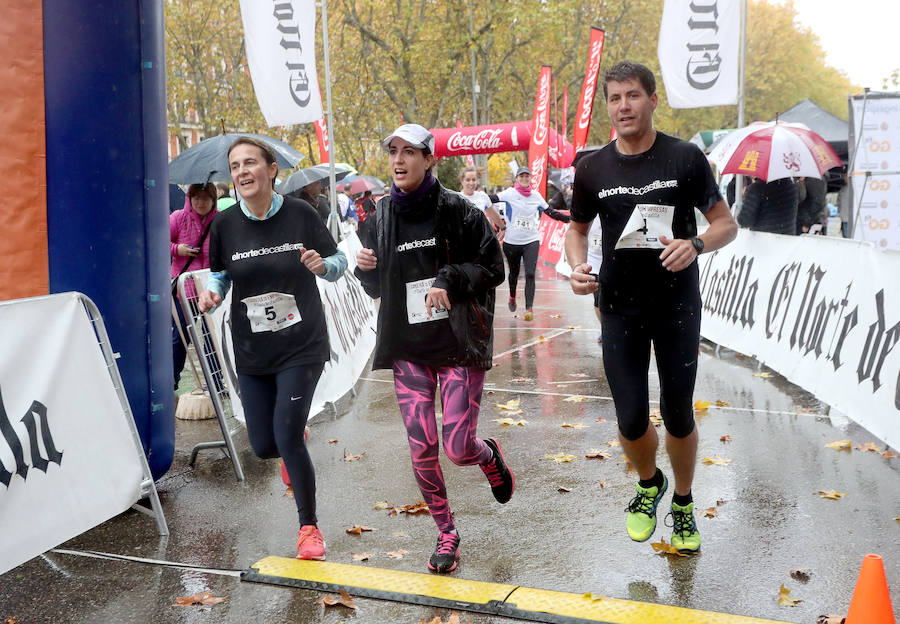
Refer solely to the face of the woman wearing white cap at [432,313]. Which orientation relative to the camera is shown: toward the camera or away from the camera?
toward the camera

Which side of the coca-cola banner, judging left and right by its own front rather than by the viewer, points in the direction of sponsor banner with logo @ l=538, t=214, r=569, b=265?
front

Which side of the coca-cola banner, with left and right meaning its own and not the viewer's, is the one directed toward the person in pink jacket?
front

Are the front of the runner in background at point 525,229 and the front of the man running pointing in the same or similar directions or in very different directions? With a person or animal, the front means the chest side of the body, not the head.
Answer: same or similar directions

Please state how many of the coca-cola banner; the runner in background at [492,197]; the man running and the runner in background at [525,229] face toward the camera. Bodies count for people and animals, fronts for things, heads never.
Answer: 4

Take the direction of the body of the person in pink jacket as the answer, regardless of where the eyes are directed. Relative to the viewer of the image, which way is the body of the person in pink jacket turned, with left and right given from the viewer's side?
facing the viewer and to the right of the viewer

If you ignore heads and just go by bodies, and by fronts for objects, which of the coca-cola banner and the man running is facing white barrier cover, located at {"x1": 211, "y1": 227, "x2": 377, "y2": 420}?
the coca-cola banner

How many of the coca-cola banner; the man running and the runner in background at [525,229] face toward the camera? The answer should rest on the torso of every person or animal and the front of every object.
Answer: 3

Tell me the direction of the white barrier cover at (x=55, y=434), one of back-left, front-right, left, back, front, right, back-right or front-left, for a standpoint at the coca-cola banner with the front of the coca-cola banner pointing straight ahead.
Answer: front

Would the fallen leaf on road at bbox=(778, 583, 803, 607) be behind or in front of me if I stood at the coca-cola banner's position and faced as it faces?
in front

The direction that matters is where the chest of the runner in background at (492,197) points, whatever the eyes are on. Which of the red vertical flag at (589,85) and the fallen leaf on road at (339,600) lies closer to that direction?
the fallen leaf on road

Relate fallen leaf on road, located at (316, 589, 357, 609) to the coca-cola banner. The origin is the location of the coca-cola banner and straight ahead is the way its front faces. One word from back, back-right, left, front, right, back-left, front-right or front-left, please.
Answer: front

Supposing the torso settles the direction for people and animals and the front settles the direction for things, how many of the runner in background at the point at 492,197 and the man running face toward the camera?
2

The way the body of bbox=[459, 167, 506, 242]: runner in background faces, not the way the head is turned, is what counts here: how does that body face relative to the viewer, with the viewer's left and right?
facing the viewer

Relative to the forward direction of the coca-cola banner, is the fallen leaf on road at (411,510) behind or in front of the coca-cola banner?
in front

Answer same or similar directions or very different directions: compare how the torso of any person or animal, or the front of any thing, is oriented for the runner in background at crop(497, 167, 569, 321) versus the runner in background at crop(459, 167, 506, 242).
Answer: same or similar directions

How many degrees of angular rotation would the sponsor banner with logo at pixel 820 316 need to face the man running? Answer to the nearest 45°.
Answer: approximately 45° to its left

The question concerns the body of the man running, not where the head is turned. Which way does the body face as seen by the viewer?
toward the camera
